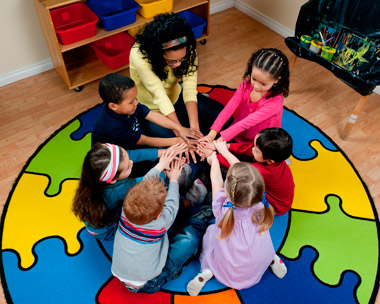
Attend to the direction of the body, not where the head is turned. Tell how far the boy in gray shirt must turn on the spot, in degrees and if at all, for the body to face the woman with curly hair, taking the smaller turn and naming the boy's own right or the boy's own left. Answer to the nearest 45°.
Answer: approximately 45° to the boy's own left

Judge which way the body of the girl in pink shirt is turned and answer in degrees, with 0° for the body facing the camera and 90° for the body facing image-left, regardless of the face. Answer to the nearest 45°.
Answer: approximately 45°

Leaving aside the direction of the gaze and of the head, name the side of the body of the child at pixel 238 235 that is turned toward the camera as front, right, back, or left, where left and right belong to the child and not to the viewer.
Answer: back

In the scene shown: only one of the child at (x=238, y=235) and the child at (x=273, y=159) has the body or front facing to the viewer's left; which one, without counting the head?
the child at (x=273, y=159)

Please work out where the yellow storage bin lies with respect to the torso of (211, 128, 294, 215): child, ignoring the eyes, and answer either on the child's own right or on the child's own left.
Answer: on the child's own right

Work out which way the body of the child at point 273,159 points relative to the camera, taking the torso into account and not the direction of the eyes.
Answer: to the viewer's left

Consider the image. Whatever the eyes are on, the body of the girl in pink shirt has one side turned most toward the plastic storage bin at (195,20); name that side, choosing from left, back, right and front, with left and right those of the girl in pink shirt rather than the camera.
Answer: right

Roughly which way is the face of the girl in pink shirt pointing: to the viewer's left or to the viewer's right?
to the viewer's left

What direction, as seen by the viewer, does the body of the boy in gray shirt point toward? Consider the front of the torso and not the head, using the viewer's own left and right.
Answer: facing away from the viewer and to the right of the viewer

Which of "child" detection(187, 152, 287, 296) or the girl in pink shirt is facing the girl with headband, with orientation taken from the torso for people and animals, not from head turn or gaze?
the girl in pink shirt

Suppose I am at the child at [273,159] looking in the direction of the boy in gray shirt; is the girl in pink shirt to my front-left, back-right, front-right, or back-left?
back-right

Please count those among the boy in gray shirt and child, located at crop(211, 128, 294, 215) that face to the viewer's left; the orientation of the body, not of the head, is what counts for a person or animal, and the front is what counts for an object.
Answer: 1

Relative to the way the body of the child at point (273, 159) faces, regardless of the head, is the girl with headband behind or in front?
in front

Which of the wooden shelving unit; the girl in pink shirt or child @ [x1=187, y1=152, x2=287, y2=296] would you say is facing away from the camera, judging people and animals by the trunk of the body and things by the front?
the child

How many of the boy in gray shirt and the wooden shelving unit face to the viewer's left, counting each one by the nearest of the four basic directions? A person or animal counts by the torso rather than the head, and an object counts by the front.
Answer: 0

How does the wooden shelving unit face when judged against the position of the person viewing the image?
facing the viewer and to the right of the viewer

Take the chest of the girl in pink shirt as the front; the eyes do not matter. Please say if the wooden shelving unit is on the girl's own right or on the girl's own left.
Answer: on the girl's own right

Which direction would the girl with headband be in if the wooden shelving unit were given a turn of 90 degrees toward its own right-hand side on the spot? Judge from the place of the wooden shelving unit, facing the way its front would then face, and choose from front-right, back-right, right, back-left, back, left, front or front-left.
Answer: front-left
